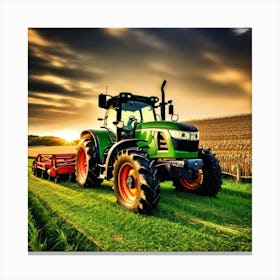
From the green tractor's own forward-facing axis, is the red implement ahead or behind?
behind

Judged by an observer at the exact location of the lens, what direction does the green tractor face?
facing the viewer and to the right of the viewer
